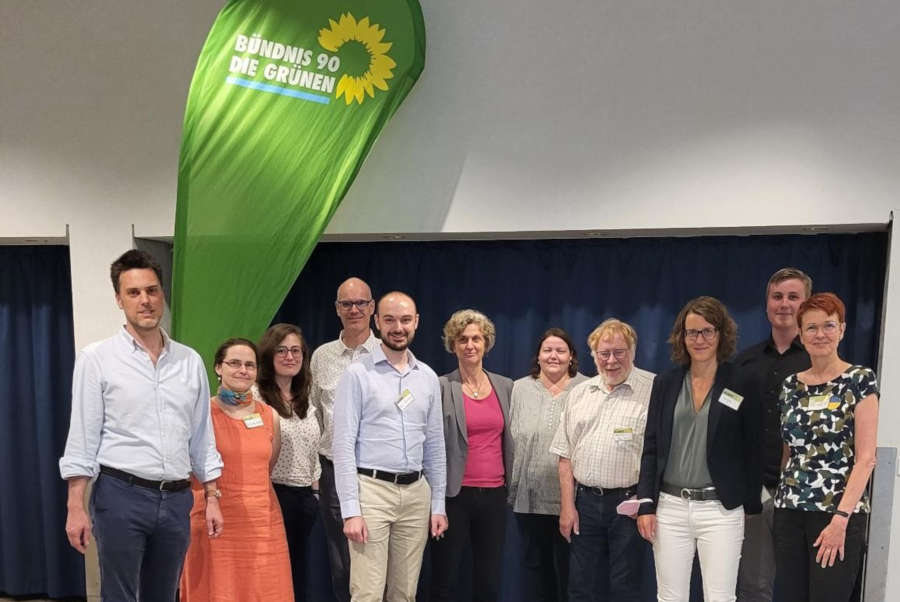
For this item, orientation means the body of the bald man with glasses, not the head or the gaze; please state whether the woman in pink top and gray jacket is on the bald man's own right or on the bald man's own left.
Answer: on the bald man's own left

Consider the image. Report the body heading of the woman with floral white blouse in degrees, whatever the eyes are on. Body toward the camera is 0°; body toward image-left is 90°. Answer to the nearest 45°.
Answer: approximately 0°

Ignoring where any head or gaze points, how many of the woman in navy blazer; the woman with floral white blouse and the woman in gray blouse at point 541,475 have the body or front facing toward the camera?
3

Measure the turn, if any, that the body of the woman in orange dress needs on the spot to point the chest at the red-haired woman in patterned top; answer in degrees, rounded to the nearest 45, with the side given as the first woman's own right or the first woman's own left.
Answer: approximately 45° to the first woman's own left

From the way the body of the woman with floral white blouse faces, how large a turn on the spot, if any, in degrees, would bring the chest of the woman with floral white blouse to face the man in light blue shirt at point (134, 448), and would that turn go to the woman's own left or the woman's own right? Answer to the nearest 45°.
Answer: approximately 45° to the woman's own right

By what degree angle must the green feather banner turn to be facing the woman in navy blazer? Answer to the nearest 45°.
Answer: approximately 45° to its left

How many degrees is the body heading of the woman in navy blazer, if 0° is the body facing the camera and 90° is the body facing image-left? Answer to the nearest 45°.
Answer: approximately 0°
